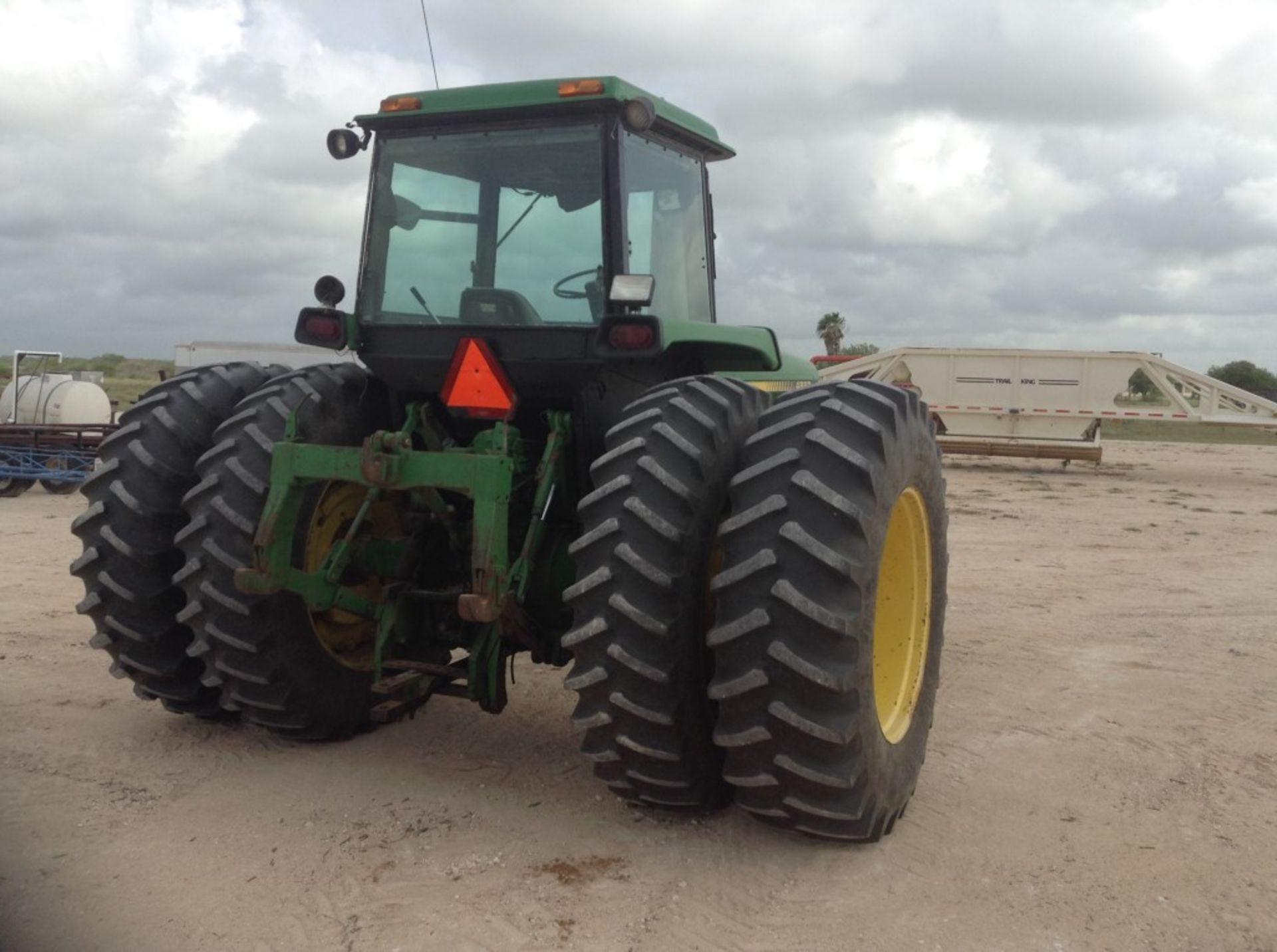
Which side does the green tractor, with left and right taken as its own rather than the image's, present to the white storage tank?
left

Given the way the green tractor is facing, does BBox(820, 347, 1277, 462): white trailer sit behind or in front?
in front

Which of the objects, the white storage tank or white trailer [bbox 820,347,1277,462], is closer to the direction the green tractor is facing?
the white trailer

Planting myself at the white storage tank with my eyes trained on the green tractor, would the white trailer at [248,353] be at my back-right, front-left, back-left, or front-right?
back-left

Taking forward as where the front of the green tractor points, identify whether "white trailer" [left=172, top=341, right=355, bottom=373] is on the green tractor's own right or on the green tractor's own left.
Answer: on the green tractor's own left

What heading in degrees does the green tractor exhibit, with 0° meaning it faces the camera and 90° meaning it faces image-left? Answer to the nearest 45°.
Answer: approximately 225°
